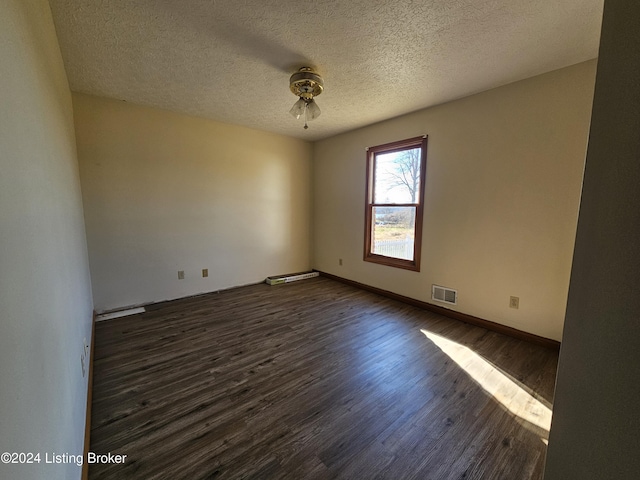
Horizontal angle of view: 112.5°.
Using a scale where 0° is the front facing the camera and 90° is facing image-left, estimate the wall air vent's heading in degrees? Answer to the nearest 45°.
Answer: approximately 45°

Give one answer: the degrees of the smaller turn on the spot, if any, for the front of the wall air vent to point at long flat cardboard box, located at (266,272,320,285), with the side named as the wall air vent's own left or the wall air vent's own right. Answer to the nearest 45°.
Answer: approximately 45° to the wall air vent's own right

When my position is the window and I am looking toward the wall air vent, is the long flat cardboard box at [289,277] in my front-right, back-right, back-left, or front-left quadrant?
back-right
